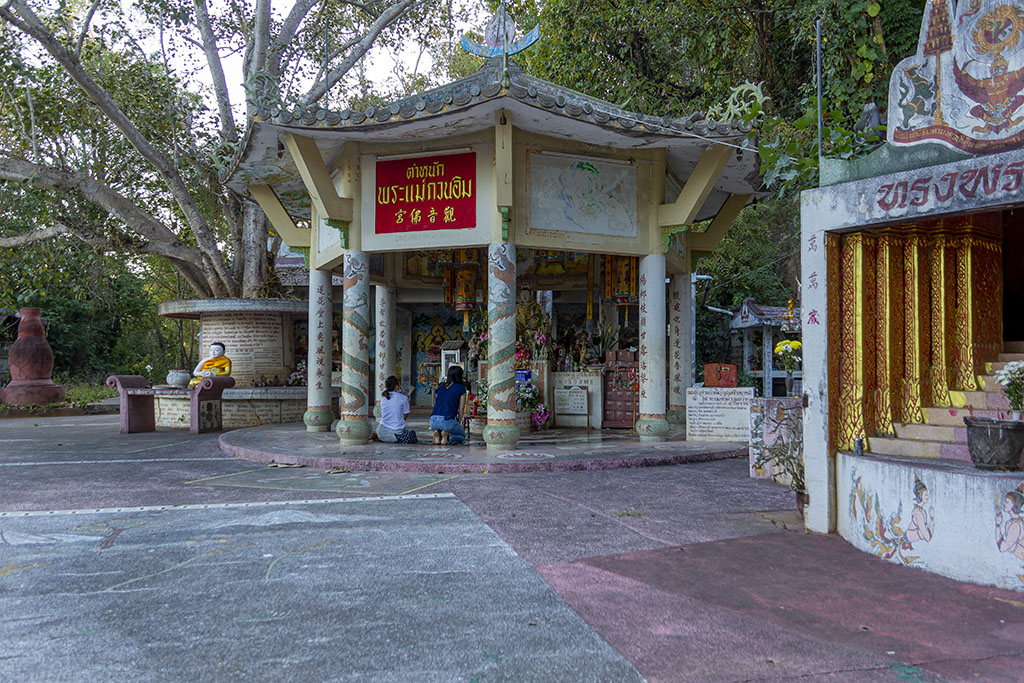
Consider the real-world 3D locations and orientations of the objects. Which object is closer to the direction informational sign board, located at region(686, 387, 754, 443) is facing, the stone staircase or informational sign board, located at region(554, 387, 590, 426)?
the stone staircase

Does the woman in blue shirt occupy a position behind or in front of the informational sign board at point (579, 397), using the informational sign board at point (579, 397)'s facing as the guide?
in front

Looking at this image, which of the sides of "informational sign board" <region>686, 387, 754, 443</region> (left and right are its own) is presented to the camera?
front

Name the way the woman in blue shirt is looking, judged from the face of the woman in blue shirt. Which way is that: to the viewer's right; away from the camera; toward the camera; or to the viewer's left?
away from the camera

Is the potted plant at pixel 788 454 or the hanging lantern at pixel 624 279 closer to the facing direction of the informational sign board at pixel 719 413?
the potted plant

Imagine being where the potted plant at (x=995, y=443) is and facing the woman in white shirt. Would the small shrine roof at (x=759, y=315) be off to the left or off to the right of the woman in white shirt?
right

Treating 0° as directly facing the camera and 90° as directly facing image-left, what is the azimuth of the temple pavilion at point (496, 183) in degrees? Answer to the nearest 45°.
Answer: approximately 45°

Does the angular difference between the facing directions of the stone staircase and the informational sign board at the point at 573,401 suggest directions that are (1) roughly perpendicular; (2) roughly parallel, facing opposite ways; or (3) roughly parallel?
roughly perpendicular

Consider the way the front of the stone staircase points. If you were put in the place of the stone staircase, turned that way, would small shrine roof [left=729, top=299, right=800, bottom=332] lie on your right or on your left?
on your right

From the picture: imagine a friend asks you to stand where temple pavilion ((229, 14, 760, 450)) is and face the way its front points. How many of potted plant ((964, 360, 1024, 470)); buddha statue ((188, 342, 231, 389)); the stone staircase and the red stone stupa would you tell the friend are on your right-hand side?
2

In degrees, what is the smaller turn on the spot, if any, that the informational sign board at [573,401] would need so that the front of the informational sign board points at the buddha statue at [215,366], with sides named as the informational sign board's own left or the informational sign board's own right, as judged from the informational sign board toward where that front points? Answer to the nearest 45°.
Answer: approximately 90° to the informational sign board's own right

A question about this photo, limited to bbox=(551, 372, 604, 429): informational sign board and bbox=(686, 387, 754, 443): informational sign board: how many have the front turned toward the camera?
2

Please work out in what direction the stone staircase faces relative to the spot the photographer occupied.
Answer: facing the viewer and to the left of the viewer

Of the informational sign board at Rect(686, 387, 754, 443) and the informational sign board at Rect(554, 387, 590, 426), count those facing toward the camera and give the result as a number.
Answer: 2

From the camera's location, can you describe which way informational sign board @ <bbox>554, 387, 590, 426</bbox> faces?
facing the viewer

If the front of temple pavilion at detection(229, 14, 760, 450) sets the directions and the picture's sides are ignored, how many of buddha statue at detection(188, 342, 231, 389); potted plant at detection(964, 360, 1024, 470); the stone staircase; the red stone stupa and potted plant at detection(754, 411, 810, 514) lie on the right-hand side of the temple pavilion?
2
